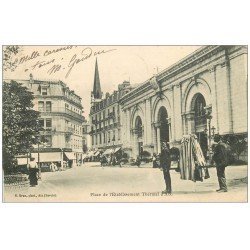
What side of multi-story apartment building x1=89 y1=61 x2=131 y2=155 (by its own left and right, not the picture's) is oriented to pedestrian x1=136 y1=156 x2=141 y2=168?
left

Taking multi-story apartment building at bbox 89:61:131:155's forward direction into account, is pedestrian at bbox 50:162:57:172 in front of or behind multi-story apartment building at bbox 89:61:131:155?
in front
